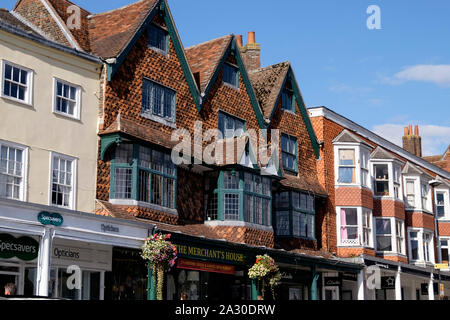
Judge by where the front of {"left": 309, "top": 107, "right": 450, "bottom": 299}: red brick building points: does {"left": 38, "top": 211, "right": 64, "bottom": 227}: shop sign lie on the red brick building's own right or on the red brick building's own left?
on the red brick building's own right

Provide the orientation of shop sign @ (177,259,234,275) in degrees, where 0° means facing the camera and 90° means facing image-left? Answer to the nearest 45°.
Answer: approximately 315°

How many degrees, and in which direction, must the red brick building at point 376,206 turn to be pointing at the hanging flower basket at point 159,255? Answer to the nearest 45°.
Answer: approximately 45° to its right

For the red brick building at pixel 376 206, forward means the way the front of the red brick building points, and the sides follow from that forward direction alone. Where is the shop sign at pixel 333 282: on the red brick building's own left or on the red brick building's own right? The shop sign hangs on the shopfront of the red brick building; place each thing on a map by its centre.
on the red brick building's own right

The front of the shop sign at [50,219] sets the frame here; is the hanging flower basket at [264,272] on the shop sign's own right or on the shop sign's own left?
on the shop sign's own left

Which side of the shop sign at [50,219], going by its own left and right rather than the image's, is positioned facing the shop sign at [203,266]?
left

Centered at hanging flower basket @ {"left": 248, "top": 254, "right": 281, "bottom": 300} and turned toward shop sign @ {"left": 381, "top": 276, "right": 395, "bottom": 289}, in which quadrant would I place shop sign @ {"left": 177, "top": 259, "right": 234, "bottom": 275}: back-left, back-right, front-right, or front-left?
back-left

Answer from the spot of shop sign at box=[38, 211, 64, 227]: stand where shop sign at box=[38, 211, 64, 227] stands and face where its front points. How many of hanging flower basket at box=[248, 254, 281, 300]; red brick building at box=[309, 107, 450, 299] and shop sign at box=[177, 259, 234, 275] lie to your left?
3

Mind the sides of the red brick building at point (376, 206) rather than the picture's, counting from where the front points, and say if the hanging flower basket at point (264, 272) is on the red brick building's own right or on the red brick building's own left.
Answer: on the red brick building's own right

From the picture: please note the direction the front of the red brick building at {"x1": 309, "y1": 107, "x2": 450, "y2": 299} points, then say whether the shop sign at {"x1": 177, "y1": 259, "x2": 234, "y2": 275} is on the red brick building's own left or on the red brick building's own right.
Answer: on the red brick building's own right
